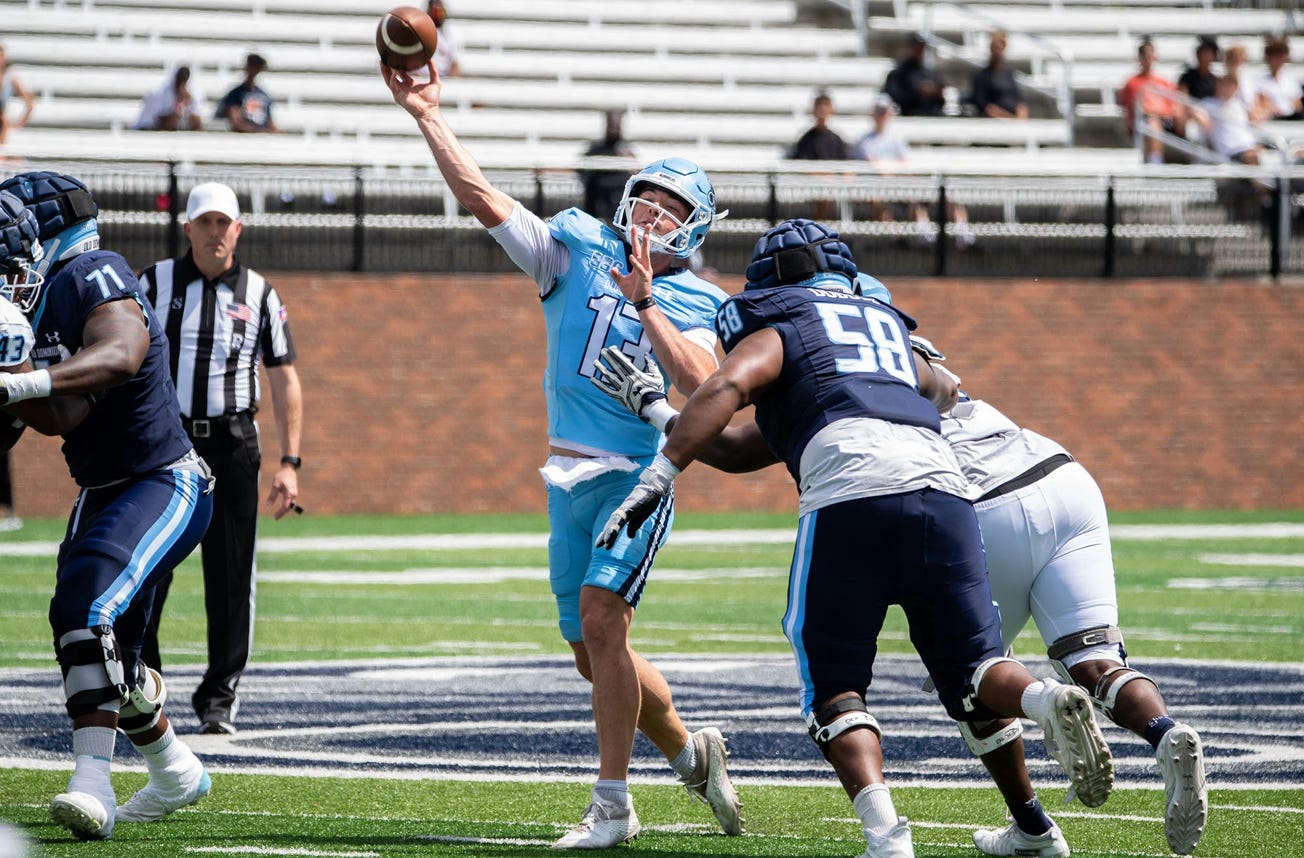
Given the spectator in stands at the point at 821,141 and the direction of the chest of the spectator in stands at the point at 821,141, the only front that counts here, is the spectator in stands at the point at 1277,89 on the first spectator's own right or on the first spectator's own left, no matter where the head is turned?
on the first spectator's own left

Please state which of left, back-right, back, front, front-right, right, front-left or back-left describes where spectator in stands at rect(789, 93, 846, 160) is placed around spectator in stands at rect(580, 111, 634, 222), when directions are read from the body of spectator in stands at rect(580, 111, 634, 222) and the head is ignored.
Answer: back-left

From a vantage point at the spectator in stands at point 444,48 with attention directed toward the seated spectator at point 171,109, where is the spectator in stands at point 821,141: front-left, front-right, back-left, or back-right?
back-left

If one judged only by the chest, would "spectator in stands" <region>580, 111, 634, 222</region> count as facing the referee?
yes

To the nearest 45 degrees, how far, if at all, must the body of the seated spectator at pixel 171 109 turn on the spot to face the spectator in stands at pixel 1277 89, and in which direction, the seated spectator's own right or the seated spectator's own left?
approximately 90° to the seated spectator's own left

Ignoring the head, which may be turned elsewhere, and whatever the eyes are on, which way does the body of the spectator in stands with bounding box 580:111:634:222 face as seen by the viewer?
toward the camera

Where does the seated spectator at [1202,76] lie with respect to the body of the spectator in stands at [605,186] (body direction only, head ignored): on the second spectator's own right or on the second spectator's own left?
on the second spectator's own left

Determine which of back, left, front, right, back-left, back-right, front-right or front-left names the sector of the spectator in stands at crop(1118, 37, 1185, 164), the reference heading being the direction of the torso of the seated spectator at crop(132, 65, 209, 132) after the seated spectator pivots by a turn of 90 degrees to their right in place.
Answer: back

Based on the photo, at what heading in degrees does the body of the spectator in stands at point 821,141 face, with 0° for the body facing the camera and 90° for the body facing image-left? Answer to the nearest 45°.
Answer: approximately 0°
